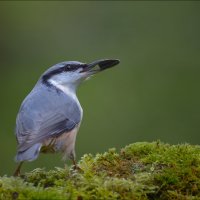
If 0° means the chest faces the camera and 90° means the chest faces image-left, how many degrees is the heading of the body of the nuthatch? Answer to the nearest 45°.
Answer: approximately 225°
